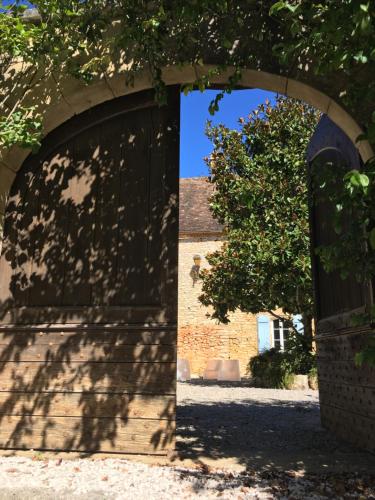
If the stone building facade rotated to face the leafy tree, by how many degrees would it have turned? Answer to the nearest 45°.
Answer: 0° — it already faces it

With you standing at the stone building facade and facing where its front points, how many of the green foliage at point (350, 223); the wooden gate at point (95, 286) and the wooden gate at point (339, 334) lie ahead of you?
3

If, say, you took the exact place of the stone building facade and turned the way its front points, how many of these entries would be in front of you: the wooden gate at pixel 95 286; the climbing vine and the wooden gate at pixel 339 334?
3

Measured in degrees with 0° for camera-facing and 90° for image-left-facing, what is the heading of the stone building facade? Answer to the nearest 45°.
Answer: approximately 0°

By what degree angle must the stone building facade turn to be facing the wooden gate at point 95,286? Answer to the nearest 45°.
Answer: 0° — it already faces it

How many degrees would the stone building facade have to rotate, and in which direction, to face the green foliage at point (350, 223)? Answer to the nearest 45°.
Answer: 0° — it already faces it

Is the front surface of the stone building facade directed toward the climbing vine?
yes
